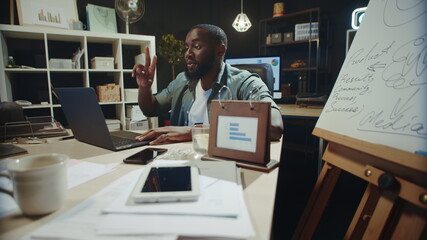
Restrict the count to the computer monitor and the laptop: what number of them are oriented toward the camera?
1

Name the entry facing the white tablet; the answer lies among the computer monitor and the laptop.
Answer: the computer monitor

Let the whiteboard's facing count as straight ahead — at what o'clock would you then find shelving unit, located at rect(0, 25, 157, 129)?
The shelving unit is roughly at 2 o'clock from the whiteboard.

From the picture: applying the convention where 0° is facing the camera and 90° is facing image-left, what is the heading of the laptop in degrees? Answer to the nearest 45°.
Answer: approximately 225°

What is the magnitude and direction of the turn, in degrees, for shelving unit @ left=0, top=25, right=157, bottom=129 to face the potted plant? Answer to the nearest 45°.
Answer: approximately 45° to its left

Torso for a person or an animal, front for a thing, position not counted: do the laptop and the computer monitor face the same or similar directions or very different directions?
very different directions

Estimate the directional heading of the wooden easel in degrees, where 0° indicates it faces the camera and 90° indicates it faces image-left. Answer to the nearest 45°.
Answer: approximately 45°

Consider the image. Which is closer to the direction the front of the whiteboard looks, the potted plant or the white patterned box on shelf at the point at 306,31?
the potted plant

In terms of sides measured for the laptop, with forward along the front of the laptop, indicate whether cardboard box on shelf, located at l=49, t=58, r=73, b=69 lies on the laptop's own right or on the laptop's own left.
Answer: on the laptop's own left

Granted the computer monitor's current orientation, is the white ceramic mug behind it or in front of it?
in front

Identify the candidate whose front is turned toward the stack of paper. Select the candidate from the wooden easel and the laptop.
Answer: the wooden easel

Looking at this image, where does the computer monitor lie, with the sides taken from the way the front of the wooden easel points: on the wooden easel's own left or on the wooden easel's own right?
on the wooden easel's own right

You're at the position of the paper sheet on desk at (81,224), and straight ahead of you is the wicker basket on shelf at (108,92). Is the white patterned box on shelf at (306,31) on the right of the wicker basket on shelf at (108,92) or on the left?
right

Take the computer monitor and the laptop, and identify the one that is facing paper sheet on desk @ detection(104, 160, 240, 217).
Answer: the computer monitor

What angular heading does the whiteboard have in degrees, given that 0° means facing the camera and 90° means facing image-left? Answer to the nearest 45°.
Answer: approximately 45°

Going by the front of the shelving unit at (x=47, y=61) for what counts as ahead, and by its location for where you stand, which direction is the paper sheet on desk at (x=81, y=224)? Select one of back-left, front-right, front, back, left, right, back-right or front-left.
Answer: front-right

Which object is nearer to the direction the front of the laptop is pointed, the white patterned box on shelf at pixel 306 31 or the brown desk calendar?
the white patterned box on shelf

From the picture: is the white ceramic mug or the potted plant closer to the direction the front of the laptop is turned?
the potted plant
